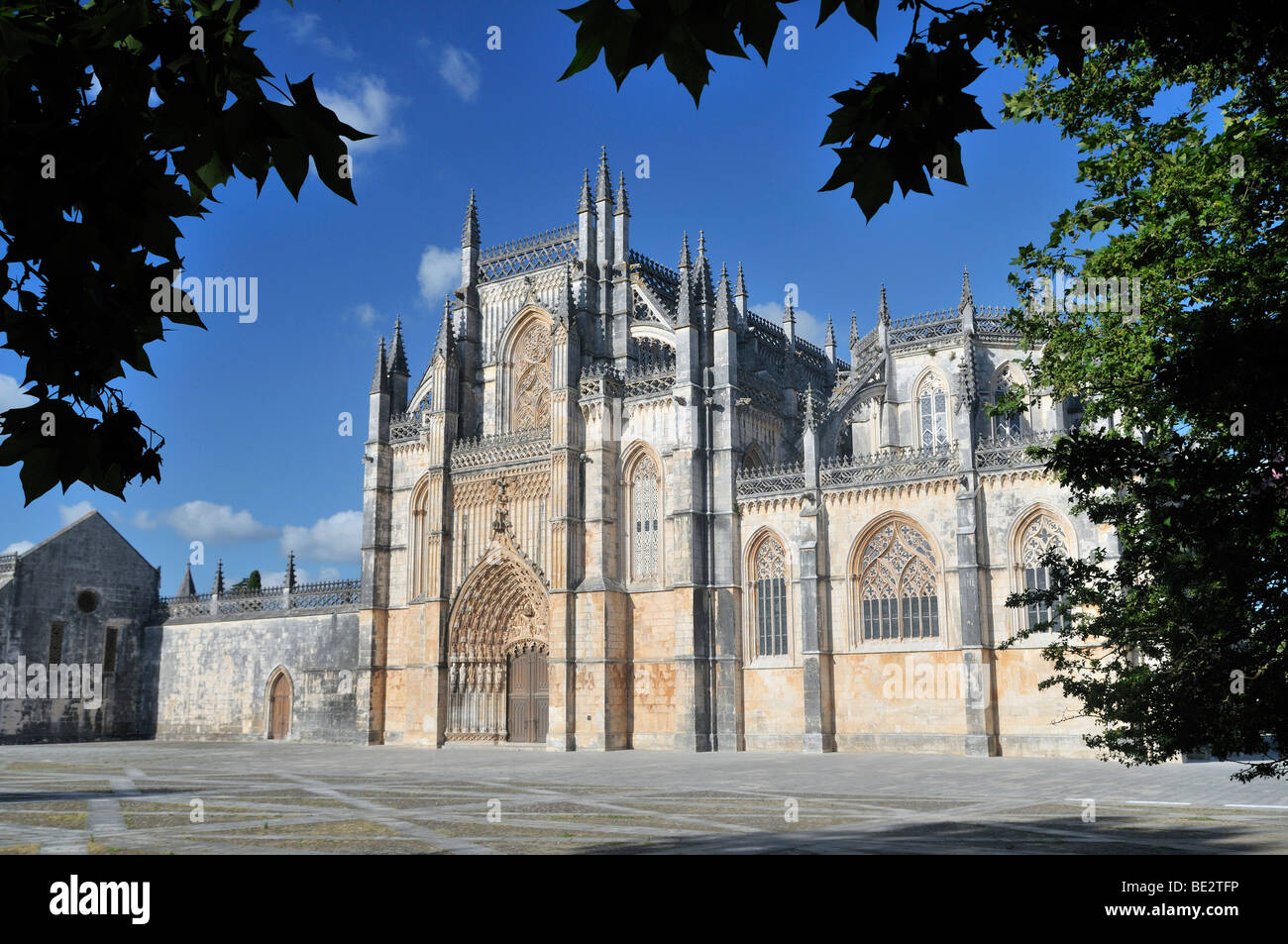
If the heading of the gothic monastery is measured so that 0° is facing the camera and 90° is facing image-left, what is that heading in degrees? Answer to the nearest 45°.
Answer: approximately 45°
